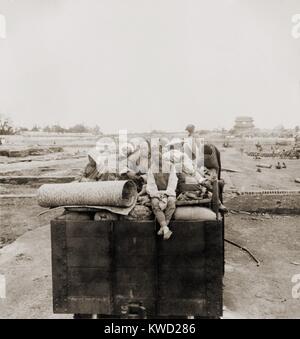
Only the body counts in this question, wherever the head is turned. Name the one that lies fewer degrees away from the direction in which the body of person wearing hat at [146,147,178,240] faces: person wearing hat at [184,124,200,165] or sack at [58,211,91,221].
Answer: the sack

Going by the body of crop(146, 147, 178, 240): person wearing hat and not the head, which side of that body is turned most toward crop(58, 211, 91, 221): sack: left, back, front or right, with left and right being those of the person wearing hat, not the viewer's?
right

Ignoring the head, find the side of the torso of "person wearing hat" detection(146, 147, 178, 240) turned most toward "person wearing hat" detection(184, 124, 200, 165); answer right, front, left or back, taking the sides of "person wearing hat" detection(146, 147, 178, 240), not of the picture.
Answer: back

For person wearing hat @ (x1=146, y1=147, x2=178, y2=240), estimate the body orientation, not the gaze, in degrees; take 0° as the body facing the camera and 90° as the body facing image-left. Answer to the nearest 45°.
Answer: approximately 0°

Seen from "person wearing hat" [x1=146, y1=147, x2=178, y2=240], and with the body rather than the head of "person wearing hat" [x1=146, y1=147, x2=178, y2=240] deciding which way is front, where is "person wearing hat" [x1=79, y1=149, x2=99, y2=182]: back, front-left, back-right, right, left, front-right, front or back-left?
back-right

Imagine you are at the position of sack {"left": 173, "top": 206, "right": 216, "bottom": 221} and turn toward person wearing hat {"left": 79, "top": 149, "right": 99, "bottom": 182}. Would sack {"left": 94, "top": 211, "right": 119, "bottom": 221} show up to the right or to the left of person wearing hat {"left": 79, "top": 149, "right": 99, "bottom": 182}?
left
